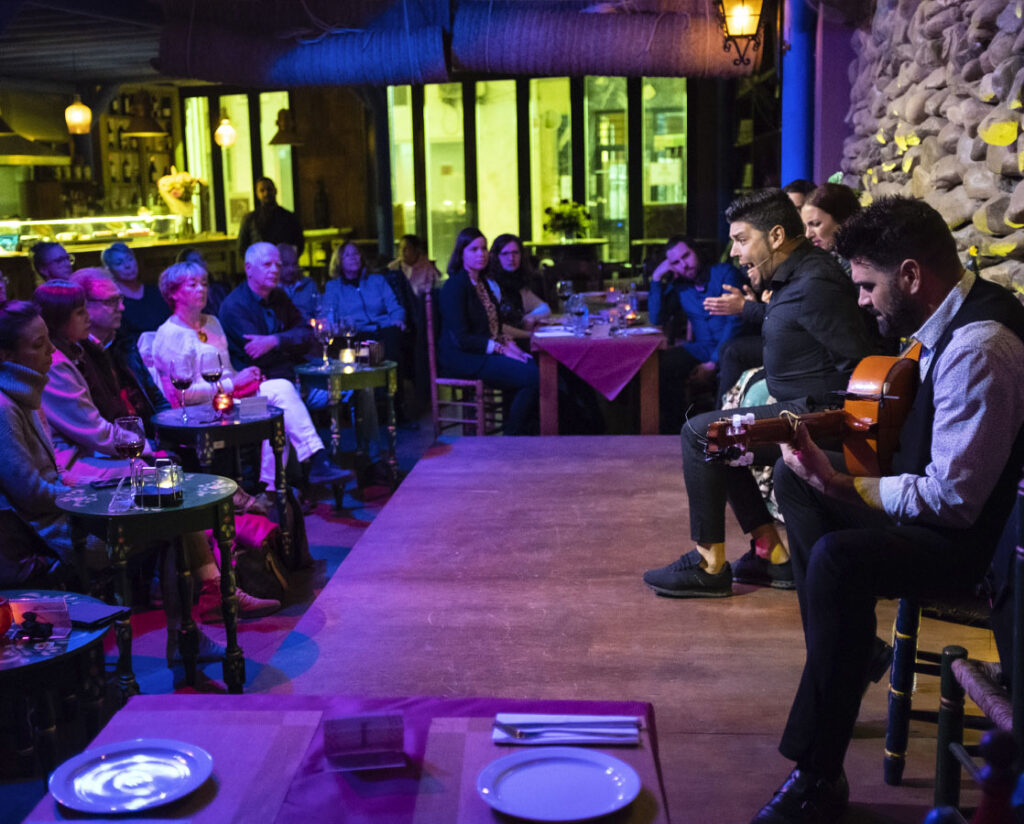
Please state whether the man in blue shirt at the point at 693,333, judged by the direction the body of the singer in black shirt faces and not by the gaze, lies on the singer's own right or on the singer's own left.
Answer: on the singer's own right

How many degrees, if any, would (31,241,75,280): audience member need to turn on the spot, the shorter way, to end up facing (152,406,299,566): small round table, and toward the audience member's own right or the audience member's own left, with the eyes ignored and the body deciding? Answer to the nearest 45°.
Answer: approximately 45° to the audience member's own right

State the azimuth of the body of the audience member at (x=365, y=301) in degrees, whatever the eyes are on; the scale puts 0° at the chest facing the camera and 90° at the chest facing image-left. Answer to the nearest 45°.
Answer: approximately 315°

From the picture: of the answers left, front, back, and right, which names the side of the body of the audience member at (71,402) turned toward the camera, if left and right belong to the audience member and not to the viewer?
right

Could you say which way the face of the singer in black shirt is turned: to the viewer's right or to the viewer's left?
to the viewer's left

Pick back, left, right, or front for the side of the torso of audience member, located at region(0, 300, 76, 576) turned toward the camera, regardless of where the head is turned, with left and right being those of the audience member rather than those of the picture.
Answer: right

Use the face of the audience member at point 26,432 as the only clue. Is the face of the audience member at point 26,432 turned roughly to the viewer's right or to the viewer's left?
to the viewer's right

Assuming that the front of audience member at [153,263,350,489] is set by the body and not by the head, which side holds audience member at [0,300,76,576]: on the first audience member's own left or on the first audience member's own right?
on the first audience member's own right

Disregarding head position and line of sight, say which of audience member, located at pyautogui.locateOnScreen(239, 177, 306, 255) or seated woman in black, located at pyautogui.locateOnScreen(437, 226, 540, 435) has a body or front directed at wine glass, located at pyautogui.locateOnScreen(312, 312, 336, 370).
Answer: the audience member

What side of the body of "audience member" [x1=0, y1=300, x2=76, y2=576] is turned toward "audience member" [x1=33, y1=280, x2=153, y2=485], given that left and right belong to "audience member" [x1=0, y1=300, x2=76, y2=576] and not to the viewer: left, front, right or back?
left
